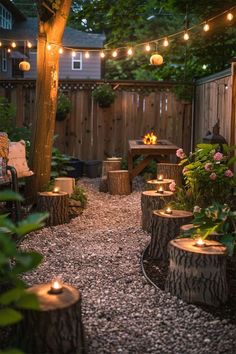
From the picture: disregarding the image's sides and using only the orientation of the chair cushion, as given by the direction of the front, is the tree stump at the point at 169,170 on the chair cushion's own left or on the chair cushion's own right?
on the chair cushion's own left

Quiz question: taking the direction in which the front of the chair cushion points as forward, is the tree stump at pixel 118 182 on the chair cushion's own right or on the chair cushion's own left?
on the chair cushion's own left

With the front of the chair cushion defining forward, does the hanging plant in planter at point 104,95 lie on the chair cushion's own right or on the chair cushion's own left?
on the chair cushion's own left

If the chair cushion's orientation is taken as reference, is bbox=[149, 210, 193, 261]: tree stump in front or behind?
in front

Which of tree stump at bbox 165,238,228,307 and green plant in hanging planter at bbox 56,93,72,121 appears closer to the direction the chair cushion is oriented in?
the tree stump

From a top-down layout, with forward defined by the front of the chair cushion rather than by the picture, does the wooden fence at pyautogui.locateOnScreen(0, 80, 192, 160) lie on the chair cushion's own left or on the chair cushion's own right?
on the chair cushion's own left

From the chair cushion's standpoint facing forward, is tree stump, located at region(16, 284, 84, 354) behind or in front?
in front

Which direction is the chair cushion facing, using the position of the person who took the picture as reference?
facing the viewer and to the right of the viewer

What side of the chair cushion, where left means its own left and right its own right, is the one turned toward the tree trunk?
left

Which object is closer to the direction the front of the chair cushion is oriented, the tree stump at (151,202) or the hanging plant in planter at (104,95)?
the tree stump
